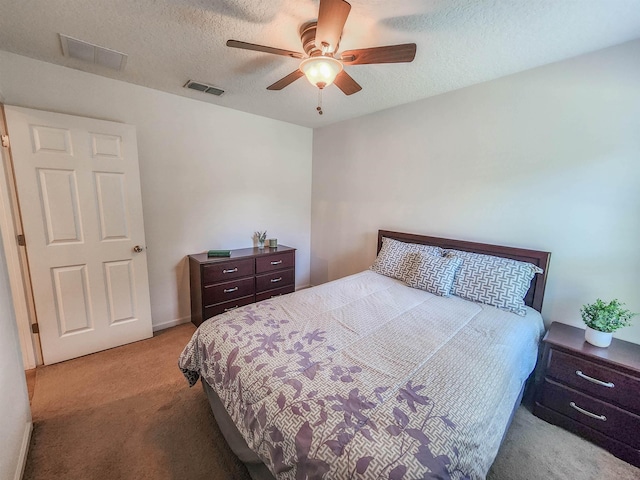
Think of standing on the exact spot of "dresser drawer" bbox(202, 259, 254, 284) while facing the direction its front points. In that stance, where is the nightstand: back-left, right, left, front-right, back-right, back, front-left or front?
front

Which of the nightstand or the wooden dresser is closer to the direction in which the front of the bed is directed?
the wooden dresser

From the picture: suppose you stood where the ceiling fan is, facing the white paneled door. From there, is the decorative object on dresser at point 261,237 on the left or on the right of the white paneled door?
right

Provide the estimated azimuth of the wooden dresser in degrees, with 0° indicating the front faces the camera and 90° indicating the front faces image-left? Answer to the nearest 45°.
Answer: approximately 315°

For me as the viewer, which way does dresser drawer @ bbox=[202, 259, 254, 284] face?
facing the viewer and to the right of the viewer

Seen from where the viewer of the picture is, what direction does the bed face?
facing the viewer and to the left of the viewer

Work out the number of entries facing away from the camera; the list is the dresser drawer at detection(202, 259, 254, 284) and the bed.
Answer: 0

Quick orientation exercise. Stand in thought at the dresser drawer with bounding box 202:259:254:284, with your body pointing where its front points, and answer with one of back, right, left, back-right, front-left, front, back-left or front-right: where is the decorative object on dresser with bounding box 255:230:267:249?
left

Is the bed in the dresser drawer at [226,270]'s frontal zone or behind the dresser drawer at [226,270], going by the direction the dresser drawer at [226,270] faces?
frontal zone

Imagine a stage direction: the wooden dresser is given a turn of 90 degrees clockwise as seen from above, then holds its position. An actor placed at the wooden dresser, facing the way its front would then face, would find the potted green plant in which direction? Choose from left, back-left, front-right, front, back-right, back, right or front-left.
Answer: left

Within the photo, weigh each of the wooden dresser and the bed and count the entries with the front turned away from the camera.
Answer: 0

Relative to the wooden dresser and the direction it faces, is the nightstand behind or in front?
in front
